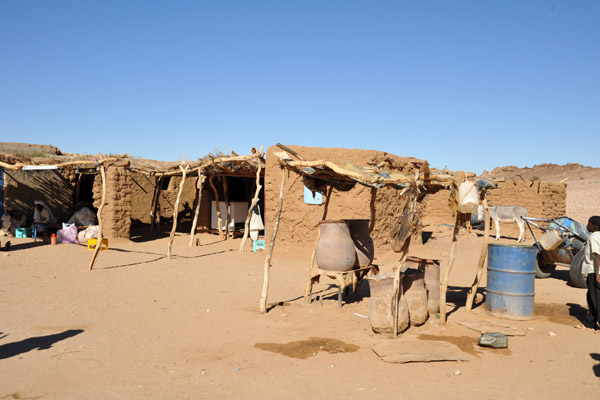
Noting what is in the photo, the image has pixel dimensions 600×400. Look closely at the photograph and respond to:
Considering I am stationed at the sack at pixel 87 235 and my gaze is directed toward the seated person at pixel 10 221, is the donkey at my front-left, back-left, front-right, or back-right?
back-right

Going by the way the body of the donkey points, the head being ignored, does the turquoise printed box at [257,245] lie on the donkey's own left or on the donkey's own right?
on the donkey's own left

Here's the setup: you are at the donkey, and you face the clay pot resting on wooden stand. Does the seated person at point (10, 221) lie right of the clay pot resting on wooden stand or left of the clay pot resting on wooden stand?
right

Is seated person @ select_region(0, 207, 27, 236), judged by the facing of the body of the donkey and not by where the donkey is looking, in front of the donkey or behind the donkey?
in front

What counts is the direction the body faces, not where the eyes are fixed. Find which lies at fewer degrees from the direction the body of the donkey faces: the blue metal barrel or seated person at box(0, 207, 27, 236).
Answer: the seated person

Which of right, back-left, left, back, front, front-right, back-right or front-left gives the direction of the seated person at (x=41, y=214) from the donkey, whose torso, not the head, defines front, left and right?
front-left

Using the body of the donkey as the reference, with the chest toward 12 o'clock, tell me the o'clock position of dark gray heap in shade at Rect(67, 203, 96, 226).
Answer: The dark gray heap in shade is roughly at 11 o'clock from the donkey.

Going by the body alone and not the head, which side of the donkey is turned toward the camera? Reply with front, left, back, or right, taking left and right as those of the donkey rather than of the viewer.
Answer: left

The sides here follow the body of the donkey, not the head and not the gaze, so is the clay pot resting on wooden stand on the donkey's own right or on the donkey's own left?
on the donkey's own left

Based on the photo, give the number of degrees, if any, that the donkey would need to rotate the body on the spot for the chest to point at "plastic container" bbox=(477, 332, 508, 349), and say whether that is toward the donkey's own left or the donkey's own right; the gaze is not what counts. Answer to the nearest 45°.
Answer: approximately 90° to the donkey's own left
